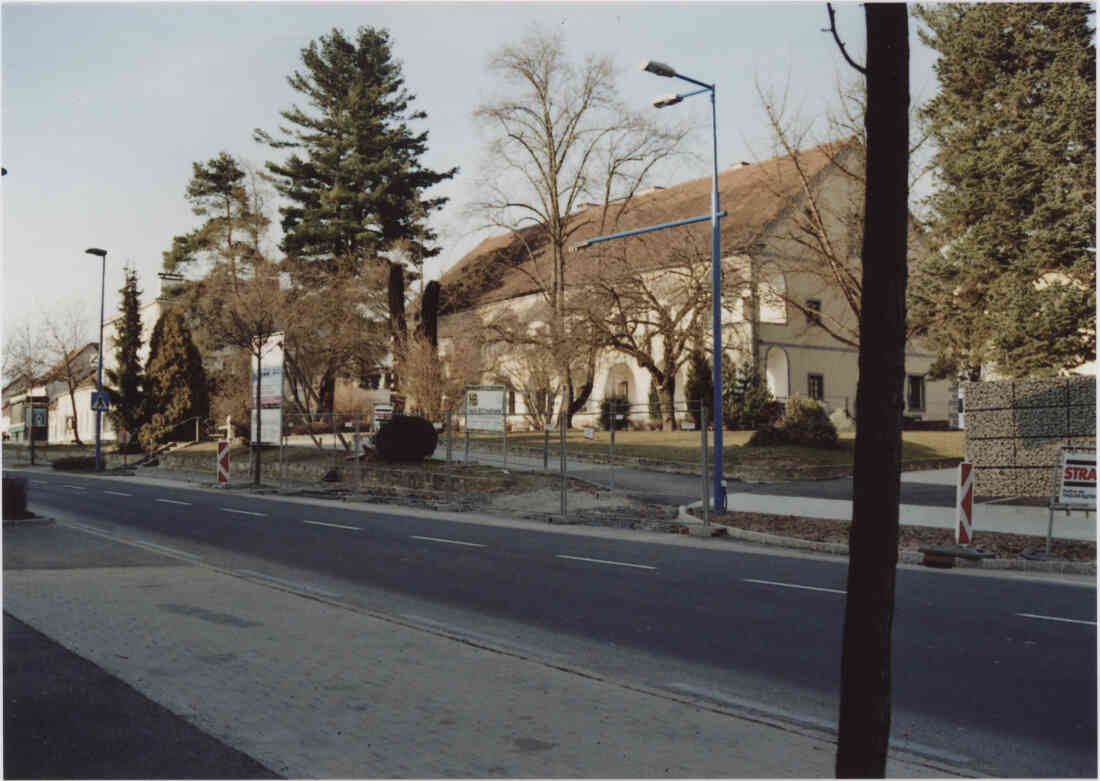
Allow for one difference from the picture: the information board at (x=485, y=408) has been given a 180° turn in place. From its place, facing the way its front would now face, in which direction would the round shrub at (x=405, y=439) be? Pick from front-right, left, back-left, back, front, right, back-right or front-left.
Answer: front-left

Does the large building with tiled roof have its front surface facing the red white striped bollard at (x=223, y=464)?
yes

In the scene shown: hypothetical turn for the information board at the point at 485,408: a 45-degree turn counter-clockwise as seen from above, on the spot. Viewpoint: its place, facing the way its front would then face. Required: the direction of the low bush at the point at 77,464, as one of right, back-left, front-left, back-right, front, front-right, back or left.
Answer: back

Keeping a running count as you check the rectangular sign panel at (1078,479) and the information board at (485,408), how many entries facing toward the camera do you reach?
2

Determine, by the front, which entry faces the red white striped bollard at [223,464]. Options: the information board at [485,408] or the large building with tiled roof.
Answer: the large building with tiled roof

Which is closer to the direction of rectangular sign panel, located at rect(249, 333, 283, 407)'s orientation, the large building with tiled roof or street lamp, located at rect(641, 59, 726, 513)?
the street lamp

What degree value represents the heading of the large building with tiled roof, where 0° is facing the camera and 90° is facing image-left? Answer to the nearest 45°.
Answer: approximately 45°

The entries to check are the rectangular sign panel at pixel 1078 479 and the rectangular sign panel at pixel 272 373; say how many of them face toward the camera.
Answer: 2

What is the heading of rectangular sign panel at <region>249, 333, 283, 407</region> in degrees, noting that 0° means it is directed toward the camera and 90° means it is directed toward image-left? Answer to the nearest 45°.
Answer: approximately 0°

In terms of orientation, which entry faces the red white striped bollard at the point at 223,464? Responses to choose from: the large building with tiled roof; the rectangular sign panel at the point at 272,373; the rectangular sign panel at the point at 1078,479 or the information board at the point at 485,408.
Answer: the large building with tiled roof

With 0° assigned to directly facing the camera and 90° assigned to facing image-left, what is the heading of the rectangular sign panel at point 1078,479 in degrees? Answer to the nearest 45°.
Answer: approximately 0°

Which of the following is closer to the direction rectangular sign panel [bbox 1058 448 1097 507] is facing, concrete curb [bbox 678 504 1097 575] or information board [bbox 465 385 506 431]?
the concrete curb

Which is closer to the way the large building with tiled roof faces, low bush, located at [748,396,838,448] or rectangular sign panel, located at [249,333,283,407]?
the rectangular sign panel

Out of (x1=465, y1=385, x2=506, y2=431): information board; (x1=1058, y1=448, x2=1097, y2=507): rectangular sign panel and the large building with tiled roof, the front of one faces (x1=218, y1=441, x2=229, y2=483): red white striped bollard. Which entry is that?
the large building with tiled roof
